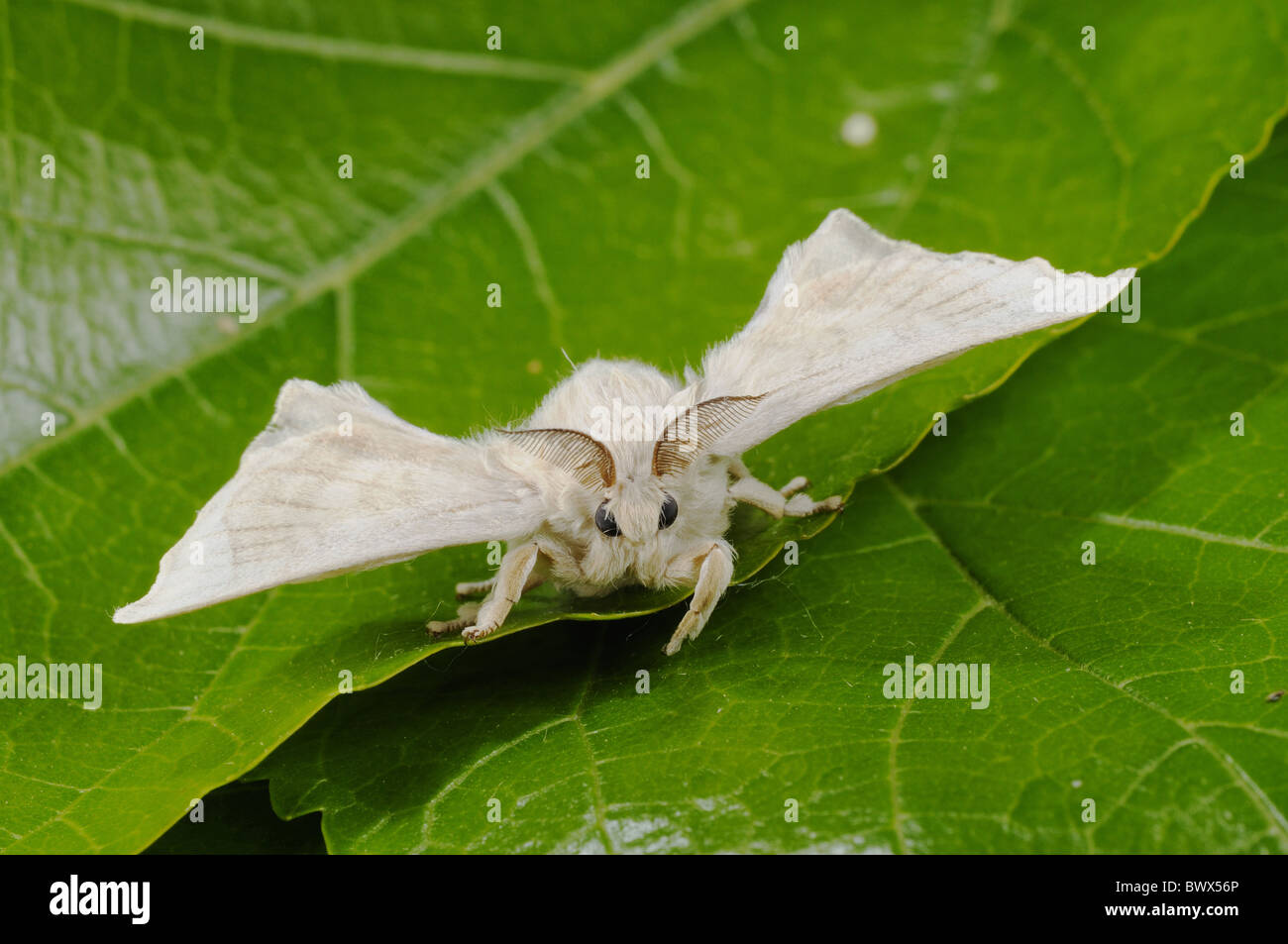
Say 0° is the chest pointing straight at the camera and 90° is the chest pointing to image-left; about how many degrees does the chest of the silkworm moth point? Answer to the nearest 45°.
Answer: approximately 0°
